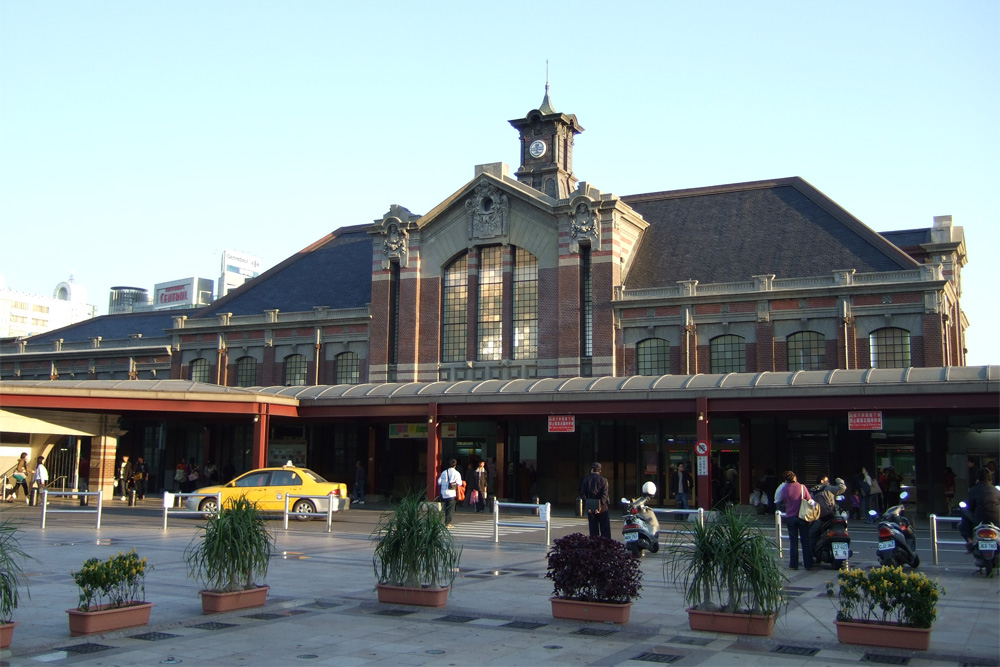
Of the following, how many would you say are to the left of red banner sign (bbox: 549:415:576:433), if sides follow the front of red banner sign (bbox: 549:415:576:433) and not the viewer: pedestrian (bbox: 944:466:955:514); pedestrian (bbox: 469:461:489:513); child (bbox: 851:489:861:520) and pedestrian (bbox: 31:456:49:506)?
2

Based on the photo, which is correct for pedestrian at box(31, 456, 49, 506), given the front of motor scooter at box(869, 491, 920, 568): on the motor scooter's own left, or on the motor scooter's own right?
on the motor scooter's own left

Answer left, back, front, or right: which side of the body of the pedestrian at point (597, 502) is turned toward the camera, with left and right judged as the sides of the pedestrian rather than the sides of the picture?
back

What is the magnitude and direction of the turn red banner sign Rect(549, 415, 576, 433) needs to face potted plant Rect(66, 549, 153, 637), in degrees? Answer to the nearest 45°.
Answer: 0° — it already faces it

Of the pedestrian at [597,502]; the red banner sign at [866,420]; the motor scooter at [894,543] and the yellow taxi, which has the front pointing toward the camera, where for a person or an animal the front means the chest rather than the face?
the red banner sign

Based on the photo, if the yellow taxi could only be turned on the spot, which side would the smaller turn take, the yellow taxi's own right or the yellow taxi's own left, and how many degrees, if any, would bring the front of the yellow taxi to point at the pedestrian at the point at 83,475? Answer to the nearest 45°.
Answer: approximately 45° to the yellow taxi's own right

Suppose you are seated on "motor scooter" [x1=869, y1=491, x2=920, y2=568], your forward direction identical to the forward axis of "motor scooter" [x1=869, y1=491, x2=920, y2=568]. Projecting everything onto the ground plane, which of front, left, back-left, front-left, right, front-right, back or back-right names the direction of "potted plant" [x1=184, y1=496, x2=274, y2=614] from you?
back-left
